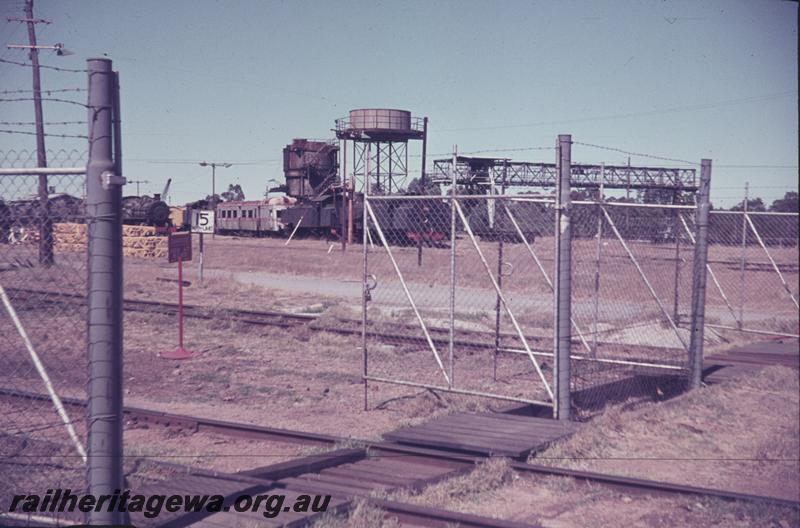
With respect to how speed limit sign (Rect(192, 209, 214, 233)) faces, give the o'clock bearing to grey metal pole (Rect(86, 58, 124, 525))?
The grey metal pole is roughly at 12 o'clock from the speed limit sign.

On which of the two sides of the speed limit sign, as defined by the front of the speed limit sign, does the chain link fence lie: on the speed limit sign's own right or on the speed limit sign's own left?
on the speed limit sign's own left

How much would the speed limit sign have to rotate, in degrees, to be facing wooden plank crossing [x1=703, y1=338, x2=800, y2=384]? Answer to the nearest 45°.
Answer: approximately 45° to its left

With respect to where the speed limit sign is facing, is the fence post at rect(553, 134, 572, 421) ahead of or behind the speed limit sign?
ahead

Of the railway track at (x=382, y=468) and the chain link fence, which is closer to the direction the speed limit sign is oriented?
the railway track

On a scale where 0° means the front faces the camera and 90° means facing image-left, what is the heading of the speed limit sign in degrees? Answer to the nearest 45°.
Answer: approximately 0°

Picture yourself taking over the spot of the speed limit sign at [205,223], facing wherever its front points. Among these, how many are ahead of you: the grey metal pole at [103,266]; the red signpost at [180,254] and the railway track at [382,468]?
3

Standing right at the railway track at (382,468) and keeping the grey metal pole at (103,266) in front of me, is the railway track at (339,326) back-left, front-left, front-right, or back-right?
back-right

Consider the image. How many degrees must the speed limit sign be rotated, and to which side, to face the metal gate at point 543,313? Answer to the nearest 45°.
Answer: approximately 45° to its left

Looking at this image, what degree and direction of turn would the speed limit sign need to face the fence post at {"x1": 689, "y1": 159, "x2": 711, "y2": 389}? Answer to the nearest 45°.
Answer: approximately 45° to its left

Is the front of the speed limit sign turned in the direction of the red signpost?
yes

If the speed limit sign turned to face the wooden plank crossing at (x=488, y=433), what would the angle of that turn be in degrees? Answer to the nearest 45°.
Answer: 0° — it already faces it
